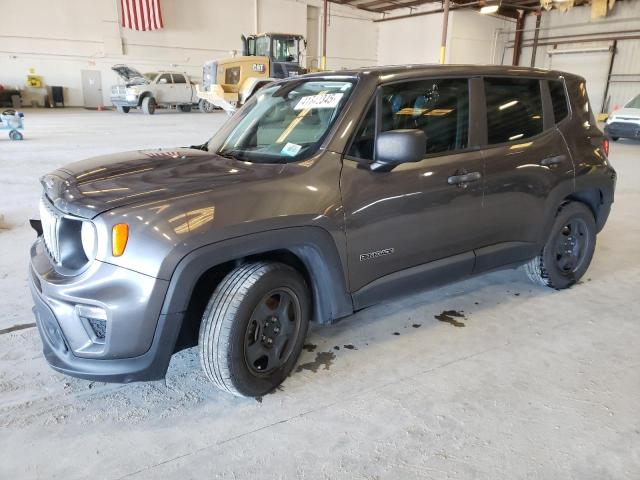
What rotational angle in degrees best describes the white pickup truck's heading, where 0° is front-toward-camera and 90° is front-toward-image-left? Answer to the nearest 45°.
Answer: approximately 45°

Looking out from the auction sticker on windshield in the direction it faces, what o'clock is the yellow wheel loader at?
The yellow wheel loader is roughly at 4 o'clock from the auction sticker on windshield.

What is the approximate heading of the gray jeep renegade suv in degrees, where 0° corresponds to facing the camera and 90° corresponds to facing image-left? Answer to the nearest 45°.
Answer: approximately 45°

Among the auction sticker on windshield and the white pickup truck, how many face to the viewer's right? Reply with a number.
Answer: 0

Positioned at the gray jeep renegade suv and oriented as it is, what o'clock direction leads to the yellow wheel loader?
The yellow wheel loader is roughly at 4 o'clock from the gray jeep renegade suv.

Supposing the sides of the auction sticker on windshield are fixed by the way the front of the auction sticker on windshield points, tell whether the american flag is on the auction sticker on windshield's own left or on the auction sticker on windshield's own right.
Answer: on the auction sticker on windshield's own right

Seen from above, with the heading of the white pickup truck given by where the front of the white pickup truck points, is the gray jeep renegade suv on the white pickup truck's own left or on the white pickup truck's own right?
on the white pickup truck's own left
